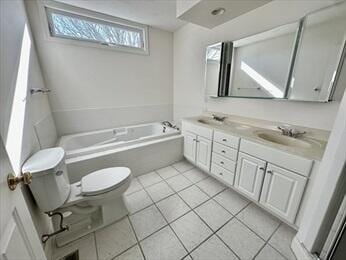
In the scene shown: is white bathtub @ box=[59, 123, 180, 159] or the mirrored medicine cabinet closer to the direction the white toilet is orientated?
the mirrored medicine cabinet

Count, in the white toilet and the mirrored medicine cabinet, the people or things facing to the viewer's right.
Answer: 1

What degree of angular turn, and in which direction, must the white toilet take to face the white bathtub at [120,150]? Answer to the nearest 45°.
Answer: approximately 45° to its left

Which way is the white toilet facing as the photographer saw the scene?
facing to the right of the viewer

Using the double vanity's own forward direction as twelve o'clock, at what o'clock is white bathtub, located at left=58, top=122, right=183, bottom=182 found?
The white bathtub is roughly at 1 o'clock from the double vanity.

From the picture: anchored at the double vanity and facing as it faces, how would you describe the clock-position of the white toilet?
The white toilet is roughly at 12 o'clock from the double vanity.

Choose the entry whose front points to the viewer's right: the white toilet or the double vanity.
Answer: the white toilet

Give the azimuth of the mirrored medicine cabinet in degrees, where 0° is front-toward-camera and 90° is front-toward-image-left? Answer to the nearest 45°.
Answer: approximately 45°
